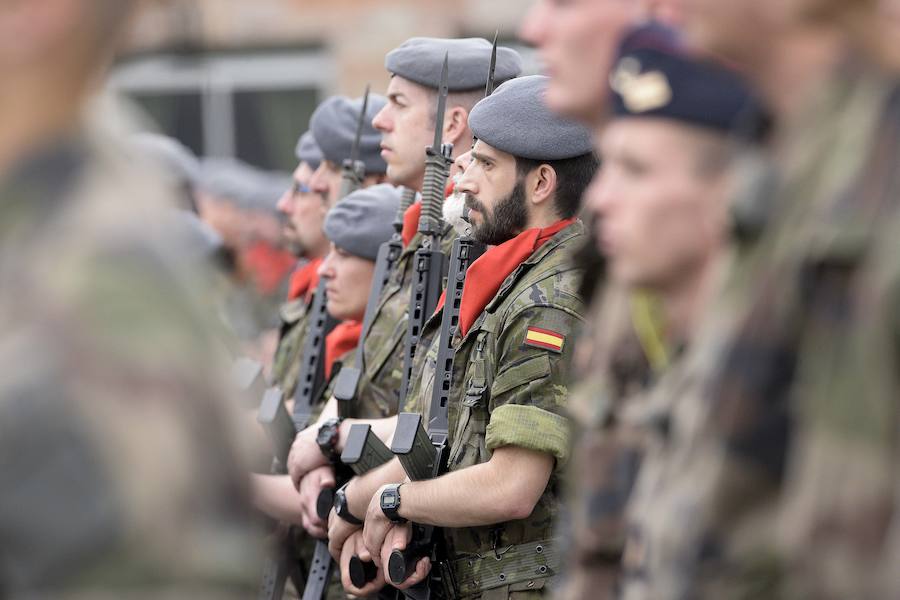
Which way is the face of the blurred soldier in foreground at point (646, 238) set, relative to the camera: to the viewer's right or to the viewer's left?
to the viewer's left

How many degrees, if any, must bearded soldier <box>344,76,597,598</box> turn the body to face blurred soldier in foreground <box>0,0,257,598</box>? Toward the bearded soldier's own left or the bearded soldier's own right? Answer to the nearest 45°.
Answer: approximately 90° to the bearded soldier's own left

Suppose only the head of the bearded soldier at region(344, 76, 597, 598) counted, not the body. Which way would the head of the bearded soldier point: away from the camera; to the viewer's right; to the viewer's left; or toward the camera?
to the viewer's left

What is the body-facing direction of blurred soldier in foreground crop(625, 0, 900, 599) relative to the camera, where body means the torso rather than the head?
to the viewer's left

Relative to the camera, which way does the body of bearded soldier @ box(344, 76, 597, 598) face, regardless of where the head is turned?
to the viewer's left

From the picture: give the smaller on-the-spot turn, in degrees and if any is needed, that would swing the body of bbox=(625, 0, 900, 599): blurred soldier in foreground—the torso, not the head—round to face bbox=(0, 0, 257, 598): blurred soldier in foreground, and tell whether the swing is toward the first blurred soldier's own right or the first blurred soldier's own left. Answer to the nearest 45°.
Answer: approximately 45° to the first blurred soldier's own left

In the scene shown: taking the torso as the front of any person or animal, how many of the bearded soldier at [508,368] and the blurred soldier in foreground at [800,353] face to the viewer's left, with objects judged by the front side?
2

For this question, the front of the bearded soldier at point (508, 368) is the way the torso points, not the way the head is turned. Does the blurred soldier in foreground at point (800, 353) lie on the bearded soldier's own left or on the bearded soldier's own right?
on the bearded soldier's own left
